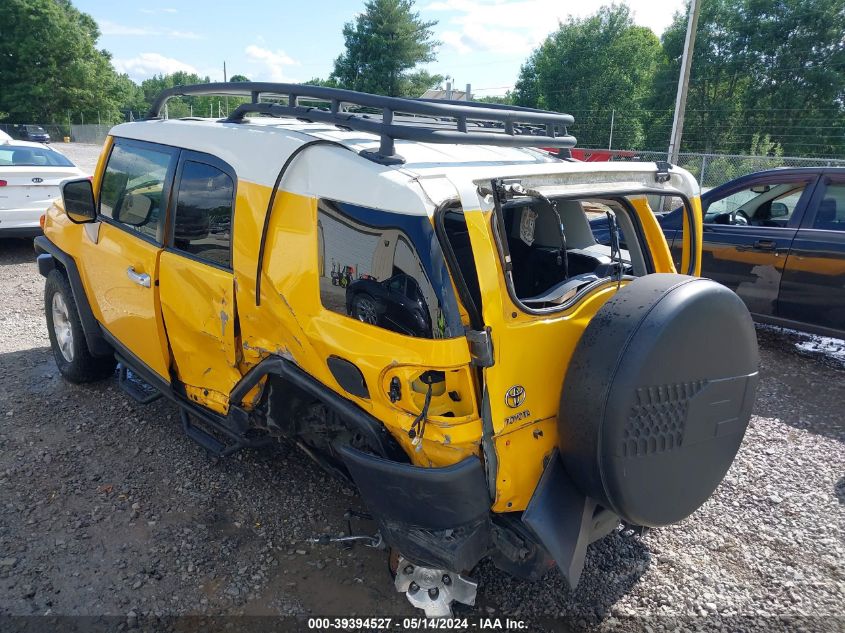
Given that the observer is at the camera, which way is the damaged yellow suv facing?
facing away from the viewer and to the left of the viewer

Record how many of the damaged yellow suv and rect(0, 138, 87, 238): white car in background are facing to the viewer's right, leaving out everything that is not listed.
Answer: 0

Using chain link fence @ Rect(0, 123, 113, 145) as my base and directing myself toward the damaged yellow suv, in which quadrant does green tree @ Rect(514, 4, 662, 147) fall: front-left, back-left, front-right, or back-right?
front-left

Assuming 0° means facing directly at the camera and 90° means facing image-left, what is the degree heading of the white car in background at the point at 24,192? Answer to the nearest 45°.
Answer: approximately 135°

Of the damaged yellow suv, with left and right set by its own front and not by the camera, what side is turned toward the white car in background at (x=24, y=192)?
front

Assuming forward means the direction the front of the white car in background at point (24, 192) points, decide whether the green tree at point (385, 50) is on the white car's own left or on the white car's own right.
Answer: on the white car's own right

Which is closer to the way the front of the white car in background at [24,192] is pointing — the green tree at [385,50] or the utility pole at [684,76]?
the green tree

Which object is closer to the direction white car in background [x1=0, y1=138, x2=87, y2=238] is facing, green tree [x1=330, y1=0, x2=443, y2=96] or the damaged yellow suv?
the green tree

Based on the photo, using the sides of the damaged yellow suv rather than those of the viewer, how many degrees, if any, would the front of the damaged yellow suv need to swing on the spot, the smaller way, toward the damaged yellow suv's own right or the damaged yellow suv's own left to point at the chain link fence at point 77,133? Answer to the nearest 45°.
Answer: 0° — it already faces it

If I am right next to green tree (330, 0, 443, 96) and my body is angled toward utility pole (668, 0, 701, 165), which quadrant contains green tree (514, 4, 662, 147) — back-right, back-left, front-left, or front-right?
front-left

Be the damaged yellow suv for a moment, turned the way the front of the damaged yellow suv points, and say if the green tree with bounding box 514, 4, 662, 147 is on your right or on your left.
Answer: on your right

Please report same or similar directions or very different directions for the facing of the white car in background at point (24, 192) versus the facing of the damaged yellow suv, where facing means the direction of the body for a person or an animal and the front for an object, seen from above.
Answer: same or similar directions

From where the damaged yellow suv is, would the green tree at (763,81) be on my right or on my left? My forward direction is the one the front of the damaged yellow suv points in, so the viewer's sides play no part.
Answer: on my right

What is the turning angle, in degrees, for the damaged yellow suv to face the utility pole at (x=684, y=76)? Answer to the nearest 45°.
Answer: approximately 90° to its right
